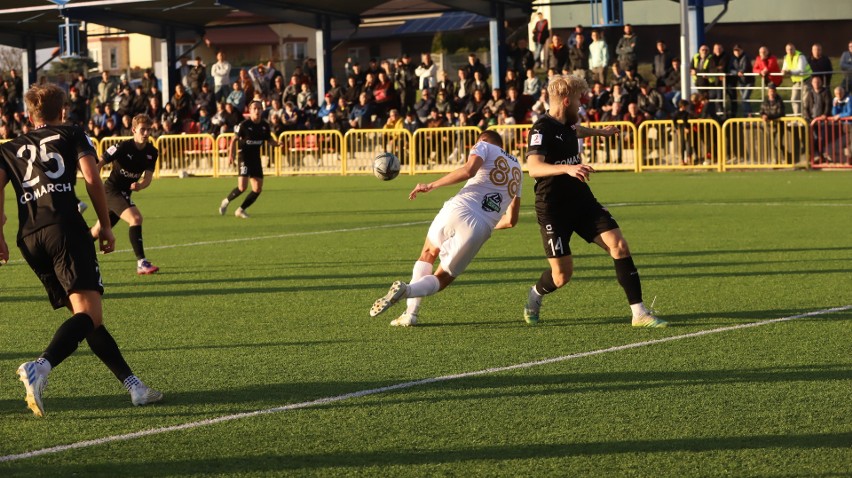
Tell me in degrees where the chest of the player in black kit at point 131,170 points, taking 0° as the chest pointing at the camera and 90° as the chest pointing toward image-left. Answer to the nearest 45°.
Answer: approximately 315°

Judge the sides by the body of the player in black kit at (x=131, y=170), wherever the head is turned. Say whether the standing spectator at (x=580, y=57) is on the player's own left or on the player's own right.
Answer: on the player's own left

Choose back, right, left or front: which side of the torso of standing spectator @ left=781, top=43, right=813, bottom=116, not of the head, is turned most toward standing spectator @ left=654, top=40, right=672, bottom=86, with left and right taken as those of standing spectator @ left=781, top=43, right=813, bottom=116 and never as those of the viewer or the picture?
right

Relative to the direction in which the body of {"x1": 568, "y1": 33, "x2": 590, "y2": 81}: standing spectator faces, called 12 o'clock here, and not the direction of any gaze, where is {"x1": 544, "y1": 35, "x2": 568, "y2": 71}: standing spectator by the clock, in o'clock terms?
{"x1": 544, "y1": 35, "x2": 568, "y2": 71}: standing spectator is roughly at 4 o'clock from {"x1": 568, "y1": 33, "x2": 590, "y2": 81}: standing spectator.

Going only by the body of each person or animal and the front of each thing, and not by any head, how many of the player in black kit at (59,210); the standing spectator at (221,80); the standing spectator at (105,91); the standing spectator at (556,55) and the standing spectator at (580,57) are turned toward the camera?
4

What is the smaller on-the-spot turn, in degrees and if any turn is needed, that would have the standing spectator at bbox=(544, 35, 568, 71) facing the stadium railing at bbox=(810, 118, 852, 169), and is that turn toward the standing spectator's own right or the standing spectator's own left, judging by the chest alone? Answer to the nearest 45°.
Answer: approximately 45° to the standing spectator's own left

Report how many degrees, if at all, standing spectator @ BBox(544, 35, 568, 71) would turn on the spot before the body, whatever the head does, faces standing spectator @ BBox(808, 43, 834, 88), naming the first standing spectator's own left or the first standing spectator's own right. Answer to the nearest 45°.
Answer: approximately 45° to the first standing spectator's own left

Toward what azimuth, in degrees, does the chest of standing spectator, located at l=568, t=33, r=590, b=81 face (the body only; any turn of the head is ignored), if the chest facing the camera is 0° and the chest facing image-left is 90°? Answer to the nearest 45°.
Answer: approximately 0°

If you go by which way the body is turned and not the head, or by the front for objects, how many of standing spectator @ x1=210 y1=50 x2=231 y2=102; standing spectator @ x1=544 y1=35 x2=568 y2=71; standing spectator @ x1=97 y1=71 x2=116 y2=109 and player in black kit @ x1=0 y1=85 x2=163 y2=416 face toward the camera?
3

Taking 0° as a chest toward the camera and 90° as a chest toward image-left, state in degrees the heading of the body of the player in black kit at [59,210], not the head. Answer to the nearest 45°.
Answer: approximately 225°
